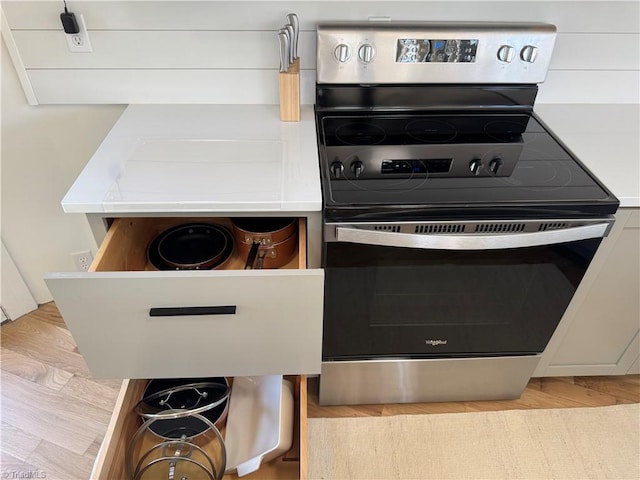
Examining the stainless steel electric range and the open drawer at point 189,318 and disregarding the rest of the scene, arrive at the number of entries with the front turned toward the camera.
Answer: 2

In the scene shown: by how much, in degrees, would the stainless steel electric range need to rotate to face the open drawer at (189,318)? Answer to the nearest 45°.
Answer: approximately 45° to its right

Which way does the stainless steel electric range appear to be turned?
toward the camera

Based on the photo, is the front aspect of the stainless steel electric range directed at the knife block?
no

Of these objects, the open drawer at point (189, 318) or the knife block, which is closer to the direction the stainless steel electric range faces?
the open drawer

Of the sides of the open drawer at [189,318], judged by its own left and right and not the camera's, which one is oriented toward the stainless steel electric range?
left

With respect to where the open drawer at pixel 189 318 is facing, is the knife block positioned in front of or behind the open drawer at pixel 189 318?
behind
